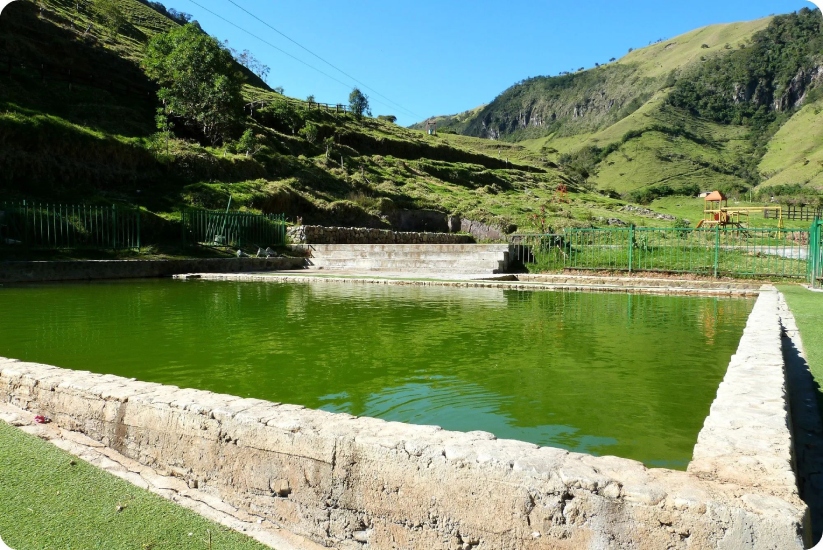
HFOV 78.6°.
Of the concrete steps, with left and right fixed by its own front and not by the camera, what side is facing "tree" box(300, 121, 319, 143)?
back

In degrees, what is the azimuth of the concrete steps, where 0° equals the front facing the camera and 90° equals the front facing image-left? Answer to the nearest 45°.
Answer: approximately 0°

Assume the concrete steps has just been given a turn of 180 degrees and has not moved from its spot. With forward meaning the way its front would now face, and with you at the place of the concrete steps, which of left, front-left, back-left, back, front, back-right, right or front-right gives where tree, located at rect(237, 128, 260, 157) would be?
front-left

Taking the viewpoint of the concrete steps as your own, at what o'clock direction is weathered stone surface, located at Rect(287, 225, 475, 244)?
The weathered stone surface is roughly at 5 o'clock from the concrete steps.

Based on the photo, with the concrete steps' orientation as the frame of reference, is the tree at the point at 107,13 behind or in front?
behind

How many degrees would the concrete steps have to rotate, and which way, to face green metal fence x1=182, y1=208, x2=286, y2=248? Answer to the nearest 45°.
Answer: approximately 90° to its right

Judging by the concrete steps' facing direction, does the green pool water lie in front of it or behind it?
in front

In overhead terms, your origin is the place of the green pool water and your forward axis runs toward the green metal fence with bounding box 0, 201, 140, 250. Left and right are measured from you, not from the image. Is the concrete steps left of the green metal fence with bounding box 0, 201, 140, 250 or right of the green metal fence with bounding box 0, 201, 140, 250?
right

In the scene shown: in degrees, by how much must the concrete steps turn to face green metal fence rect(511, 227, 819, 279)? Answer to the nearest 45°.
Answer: approximately 90° to its left
